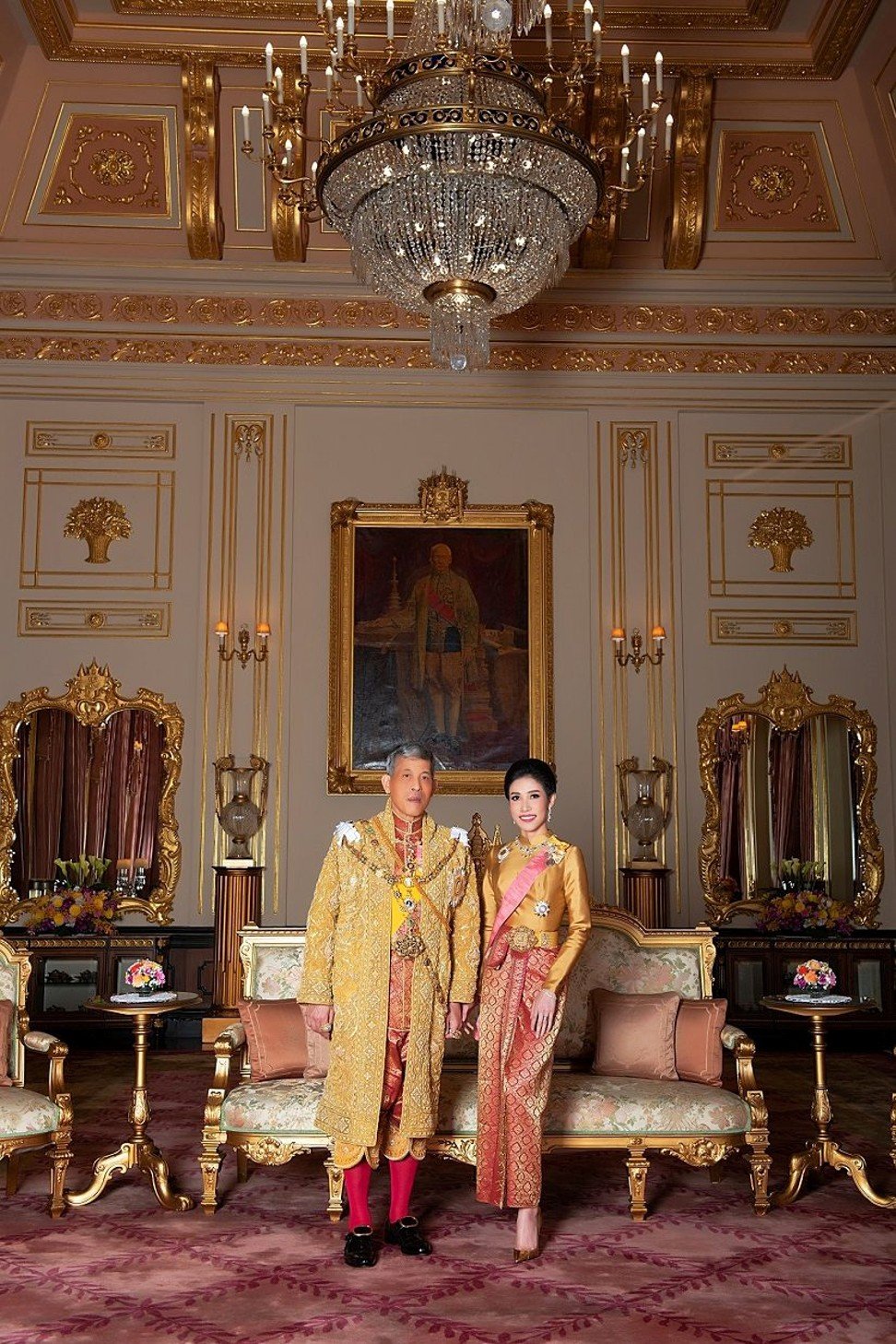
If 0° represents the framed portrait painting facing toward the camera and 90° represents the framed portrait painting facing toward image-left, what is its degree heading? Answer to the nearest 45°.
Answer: approximately 0°

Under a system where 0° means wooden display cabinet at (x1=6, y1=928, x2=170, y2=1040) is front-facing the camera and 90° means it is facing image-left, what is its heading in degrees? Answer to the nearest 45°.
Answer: approximately 0°

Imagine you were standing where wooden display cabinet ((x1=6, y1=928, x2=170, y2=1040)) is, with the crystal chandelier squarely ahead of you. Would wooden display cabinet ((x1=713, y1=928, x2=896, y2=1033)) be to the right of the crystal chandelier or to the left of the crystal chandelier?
left

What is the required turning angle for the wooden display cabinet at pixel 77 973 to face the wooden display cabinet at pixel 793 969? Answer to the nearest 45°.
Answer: approximately 90° to its left

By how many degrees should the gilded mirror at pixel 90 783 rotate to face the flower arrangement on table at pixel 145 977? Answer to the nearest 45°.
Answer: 0° — it already faces it

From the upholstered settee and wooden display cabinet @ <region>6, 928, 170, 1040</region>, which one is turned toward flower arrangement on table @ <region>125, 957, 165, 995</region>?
the wooden display cabinet
